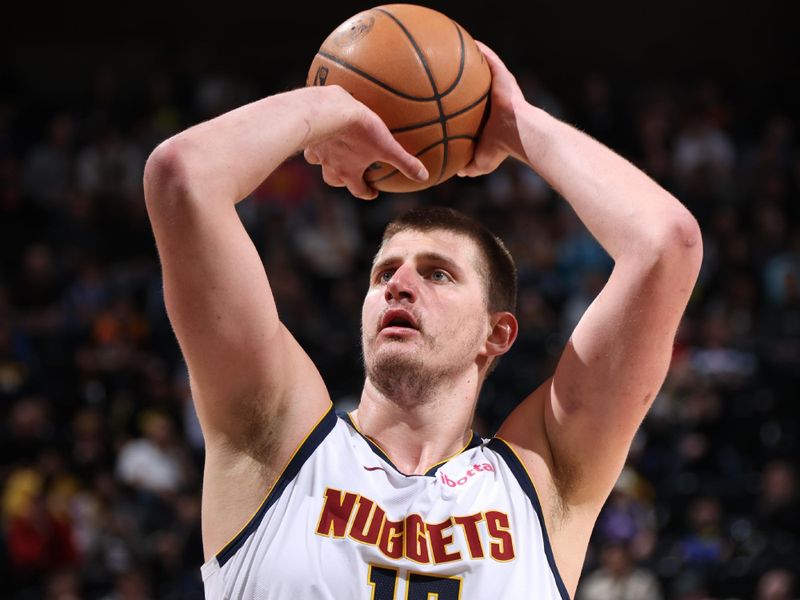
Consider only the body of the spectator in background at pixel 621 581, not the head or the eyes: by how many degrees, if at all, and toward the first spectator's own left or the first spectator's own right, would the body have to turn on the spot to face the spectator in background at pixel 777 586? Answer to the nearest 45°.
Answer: approximately 90° to the first spectator's own left

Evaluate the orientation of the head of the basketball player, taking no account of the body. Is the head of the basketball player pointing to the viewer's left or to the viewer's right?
to the viewer's left

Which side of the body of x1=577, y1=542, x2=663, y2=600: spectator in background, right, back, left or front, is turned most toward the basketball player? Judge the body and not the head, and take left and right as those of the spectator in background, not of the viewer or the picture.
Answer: front

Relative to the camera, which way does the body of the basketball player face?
toward the camera

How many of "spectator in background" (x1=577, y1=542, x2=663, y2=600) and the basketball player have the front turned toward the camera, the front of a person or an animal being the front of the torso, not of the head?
2

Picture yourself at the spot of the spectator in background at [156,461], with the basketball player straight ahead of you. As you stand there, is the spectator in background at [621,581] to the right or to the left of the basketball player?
left

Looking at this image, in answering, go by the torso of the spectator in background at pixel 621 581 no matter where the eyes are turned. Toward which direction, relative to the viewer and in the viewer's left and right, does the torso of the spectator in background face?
facing the viewer

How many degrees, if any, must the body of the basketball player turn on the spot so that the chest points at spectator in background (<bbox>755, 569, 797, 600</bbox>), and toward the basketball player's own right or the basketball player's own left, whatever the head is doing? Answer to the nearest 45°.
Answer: approximately 135° to the basketball player's own left

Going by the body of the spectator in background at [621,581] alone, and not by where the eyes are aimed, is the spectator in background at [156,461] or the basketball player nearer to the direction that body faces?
the basketball player

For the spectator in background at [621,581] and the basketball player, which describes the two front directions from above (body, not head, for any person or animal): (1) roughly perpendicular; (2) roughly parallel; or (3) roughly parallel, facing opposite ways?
roughly parallel

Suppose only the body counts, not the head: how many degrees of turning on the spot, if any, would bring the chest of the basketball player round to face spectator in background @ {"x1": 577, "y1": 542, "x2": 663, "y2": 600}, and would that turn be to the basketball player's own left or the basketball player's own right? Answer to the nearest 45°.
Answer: approximately 135° to the basketball player's own left

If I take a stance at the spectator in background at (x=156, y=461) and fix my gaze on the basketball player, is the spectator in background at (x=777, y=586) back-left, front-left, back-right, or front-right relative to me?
front-left

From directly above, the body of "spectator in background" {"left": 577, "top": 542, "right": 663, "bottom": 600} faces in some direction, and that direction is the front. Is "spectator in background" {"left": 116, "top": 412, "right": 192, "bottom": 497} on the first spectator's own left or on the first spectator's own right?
on the first spectator's own right
